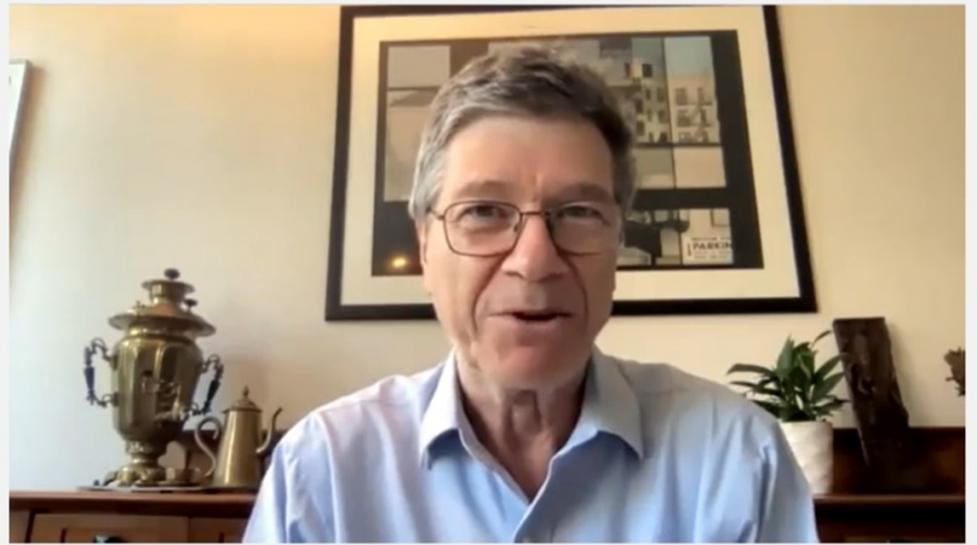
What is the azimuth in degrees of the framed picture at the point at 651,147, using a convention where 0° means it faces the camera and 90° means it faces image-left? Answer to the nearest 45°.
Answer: approximately 0°

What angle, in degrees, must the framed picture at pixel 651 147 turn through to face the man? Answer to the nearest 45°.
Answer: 0° — it already faces them
